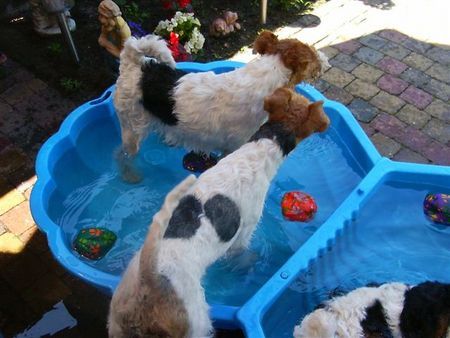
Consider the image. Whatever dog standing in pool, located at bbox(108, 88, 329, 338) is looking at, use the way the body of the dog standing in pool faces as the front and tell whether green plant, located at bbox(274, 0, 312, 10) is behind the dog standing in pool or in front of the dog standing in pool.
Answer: in front

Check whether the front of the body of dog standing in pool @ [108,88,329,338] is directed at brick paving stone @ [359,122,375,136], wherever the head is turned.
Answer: yes

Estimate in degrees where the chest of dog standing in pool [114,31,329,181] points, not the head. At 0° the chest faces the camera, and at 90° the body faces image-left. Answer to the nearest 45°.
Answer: approximately 270°

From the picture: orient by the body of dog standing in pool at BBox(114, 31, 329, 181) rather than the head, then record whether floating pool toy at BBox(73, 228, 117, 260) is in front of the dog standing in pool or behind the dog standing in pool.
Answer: behind

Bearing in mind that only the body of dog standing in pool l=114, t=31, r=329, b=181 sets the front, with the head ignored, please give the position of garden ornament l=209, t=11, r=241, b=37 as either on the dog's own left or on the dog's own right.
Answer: on the dog's own left

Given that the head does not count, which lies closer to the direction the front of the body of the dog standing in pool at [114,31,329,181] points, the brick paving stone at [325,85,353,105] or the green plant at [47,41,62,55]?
the brick paving stone

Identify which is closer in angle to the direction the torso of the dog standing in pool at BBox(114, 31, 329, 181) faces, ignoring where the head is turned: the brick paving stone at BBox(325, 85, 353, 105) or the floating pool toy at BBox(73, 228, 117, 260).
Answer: the brick paving stone

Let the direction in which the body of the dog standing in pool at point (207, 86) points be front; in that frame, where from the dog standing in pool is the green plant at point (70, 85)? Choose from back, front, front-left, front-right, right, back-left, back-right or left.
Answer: back-left

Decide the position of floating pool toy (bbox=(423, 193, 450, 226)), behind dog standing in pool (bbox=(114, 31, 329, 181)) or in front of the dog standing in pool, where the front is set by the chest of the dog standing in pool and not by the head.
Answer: in front

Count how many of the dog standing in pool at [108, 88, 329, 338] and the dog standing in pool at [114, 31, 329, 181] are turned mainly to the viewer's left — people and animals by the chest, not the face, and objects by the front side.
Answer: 0

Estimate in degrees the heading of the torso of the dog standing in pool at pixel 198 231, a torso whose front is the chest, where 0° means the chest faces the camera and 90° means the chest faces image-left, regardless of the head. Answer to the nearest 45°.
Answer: approximately 225°

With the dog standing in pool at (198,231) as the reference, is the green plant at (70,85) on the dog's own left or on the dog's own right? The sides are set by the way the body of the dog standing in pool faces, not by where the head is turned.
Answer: on the dog's own left

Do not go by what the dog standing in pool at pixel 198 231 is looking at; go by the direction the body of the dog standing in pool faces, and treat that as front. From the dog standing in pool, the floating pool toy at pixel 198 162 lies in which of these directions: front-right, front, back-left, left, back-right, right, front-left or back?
front-left

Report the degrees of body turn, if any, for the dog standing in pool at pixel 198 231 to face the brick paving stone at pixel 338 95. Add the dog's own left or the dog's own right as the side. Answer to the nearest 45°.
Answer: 0° — it already faces it
